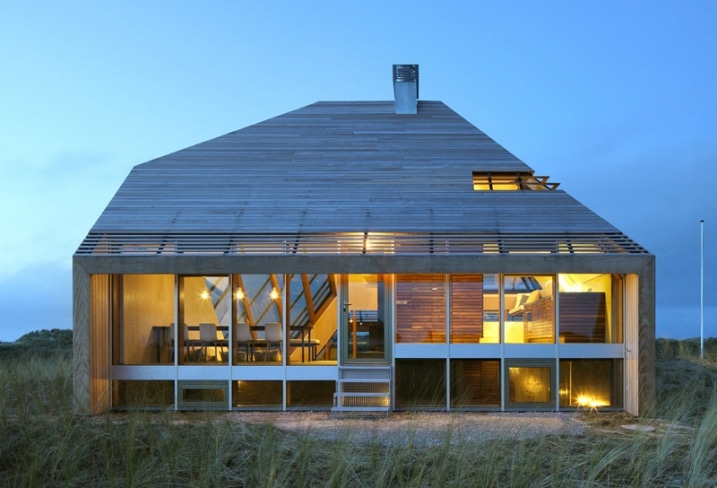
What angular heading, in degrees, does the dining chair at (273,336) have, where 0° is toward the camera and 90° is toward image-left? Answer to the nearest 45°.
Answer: approximately 180°
